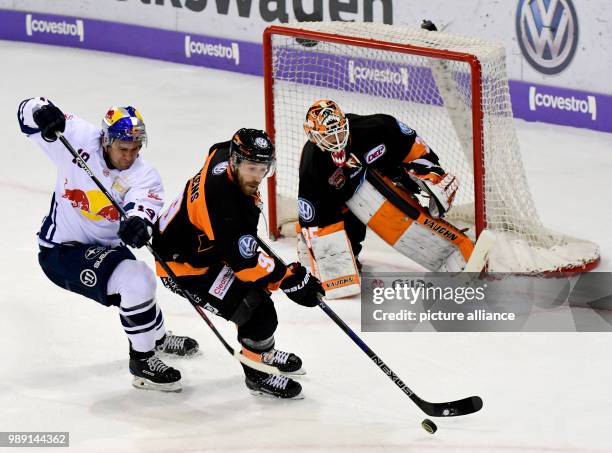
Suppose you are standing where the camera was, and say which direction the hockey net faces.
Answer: facing the viewer and to the left of the viewer

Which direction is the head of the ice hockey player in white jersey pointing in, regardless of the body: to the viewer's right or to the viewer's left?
to the viewer's right

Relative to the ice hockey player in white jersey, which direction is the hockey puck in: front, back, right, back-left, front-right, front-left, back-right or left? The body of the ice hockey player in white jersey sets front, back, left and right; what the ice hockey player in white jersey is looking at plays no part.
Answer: front

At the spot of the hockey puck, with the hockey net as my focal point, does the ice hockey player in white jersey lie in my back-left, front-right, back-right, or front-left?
front-left

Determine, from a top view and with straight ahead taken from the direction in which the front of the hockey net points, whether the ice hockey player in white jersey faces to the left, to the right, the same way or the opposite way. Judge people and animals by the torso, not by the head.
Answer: to the left

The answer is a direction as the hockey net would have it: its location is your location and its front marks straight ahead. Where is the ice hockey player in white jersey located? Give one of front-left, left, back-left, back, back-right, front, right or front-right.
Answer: front

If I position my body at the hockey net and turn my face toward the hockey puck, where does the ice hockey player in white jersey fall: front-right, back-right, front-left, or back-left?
front-right

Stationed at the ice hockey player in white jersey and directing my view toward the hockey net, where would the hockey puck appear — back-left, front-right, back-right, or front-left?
front-right

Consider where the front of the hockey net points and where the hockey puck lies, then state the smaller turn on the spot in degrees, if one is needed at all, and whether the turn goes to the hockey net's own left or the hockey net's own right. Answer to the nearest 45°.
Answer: approximately 45° to the hockey net's own left

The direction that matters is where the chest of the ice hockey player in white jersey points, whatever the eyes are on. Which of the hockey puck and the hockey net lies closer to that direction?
the hockey puck

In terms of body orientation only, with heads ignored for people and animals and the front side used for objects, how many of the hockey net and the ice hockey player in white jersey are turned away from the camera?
0
